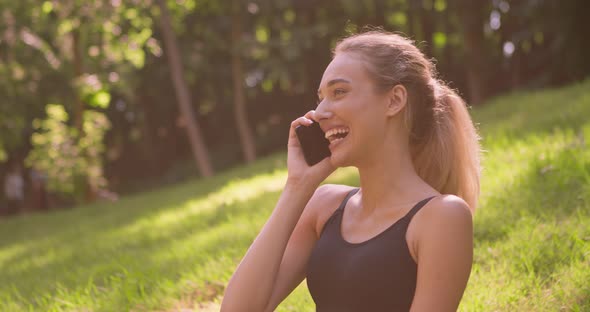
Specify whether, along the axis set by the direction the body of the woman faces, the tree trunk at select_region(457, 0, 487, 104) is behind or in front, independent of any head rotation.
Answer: behind

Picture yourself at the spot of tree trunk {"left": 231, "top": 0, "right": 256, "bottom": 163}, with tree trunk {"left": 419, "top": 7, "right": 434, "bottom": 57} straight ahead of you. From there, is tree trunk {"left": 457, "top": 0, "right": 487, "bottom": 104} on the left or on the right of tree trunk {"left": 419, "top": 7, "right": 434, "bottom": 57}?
right

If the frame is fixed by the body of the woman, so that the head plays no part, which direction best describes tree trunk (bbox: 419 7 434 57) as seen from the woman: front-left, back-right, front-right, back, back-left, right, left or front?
back-right

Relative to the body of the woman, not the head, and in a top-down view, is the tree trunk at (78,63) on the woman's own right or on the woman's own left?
on the woman's own right

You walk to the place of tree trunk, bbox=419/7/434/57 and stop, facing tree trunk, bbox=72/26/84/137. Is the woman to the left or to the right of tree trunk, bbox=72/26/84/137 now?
left

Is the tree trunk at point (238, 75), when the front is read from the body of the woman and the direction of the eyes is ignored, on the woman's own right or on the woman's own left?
on the woman's own right

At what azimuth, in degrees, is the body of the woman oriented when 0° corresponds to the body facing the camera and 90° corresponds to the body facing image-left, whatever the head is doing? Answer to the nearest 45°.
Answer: approximately 45°

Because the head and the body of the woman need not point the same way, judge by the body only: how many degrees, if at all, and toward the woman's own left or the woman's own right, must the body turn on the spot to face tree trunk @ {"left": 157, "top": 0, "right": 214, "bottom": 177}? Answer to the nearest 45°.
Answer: approximately 135° to the woman's own right
